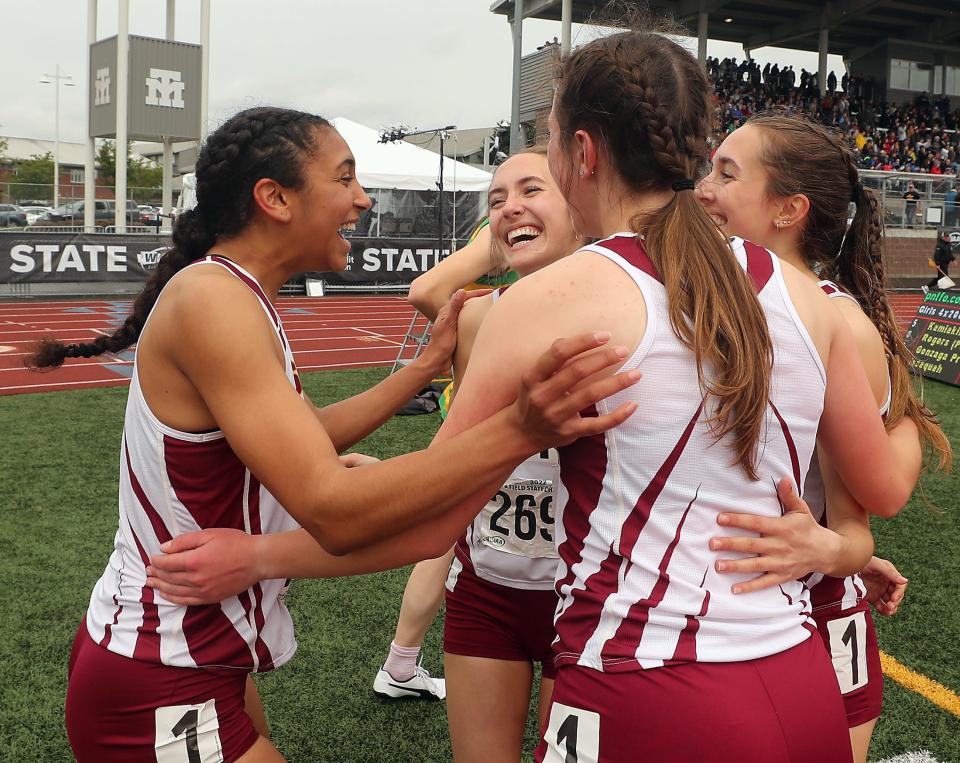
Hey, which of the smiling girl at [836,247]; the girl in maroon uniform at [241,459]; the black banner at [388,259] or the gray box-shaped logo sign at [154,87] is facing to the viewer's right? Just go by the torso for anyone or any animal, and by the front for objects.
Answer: the girl in maroon uniform

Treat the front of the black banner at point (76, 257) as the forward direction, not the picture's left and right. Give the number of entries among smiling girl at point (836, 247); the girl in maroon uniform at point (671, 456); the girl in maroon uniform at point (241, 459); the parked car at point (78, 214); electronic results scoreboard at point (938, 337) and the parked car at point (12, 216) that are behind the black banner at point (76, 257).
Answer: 2

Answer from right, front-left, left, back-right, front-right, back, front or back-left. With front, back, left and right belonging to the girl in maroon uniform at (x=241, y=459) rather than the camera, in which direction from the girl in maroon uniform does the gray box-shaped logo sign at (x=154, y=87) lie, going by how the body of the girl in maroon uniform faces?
left

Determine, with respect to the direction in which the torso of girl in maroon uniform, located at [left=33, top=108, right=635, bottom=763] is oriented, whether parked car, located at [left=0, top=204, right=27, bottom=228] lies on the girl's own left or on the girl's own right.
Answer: on the girl's own left

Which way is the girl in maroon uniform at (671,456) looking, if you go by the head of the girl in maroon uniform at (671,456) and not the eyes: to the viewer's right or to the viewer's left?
to the viewer's left

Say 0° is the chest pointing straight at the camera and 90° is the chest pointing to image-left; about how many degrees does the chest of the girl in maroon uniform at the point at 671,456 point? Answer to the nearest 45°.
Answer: approximately 135°

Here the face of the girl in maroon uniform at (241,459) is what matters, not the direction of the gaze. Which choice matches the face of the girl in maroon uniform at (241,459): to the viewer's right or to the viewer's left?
to the viewer's right

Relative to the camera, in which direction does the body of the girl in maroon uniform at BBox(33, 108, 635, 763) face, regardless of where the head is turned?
to the viewer's right

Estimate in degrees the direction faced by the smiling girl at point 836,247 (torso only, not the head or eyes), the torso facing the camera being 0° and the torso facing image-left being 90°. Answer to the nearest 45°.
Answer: approximately 90°
